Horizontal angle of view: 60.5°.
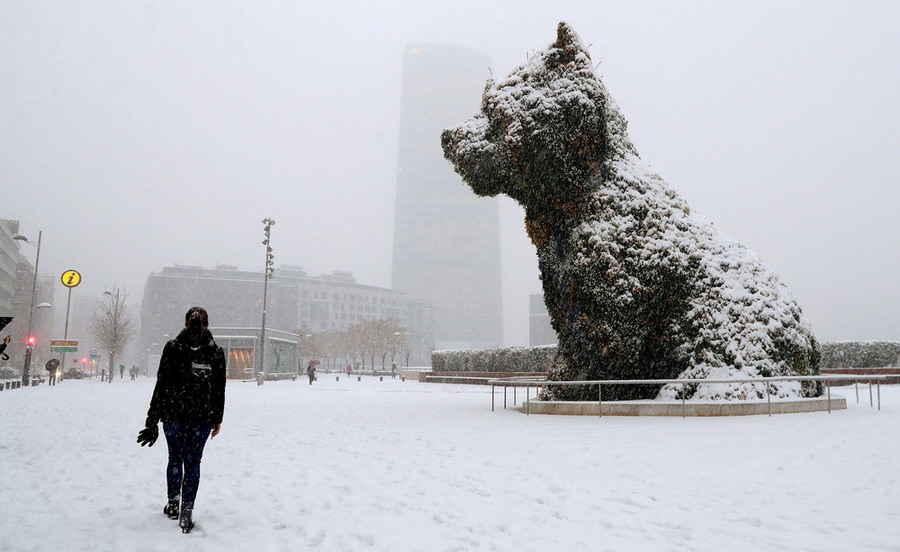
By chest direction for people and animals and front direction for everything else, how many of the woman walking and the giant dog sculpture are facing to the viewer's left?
1

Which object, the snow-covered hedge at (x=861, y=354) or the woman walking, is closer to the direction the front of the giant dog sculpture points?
the woman walking

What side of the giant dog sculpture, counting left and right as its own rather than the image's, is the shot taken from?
left

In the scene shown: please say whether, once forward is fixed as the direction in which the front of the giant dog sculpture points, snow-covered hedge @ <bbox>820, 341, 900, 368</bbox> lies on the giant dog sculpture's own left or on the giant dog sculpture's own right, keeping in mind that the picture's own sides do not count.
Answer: on the giant dog sculpture's own right
